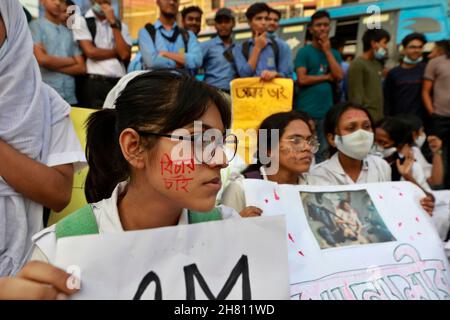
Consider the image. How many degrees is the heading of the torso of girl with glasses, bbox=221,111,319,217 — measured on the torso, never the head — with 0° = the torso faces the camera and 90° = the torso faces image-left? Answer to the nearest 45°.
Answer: approximately 315°

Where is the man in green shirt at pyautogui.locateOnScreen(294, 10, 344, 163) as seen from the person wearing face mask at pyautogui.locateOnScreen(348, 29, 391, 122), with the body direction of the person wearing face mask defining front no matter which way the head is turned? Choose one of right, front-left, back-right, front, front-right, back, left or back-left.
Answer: right

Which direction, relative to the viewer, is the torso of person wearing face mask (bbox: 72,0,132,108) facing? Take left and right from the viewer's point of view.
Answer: facing the viewer

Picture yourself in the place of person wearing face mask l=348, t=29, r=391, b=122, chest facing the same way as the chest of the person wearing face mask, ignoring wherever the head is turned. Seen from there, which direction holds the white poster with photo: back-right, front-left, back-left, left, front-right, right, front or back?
front-right

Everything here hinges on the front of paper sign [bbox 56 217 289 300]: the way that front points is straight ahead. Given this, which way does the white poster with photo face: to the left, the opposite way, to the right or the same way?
the same way

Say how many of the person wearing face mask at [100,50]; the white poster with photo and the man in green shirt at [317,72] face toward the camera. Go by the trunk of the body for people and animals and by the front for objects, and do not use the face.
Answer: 3

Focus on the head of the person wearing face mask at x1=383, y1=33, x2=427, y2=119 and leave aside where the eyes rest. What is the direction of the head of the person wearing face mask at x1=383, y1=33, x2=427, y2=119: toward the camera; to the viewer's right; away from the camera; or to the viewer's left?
toward the camera

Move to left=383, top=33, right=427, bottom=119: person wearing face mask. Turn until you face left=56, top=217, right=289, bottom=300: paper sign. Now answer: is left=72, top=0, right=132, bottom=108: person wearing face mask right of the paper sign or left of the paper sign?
right

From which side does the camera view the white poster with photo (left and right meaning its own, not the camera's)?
front

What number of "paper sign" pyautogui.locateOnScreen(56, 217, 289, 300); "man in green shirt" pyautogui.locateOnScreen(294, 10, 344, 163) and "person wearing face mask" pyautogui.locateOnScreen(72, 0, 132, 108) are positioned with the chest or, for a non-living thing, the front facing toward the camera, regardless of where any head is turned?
3

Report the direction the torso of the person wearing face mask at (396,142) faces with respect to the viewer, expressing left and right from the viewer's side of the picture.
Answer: facing the viewer and to the left of the viewer

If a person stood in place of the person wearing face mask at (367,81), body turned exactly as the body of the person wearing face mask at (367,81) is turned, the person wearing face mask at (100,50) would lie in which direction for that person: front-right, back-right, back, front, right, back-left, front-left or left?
right

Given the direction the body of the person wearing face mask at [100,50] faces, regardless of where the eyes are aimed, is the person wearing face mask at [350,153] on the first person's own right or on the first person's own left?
on the first person's own left

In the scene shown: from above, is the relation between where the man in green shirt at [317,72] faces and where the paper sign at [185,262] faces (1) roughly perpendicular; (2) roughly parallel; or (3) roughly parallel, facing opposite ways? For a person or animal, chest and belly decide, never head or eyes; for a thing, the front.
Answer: roughly parallel

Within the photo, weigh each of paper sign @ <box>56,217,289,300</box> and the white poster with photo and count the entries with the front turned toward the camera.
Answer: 2

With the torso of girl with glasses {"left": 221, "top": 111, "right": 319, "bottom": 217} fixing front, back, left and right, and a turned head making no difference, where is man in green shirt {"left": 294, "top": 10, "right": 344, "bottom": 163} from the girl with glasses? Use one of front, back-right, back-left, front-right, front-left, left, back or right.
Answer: back-left

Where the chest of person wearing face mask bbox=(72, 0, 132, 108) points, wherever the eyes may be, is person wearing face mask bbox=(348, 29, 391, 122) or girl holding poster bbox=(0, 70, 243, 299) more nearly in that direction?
the girl holding poster

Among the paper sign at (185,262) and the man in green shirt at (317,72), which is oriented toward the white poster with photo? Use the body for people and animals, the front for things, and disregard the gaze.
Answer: the man in green shirt

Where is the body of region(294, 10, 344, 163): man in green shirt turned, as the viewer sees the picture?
toward the camera
